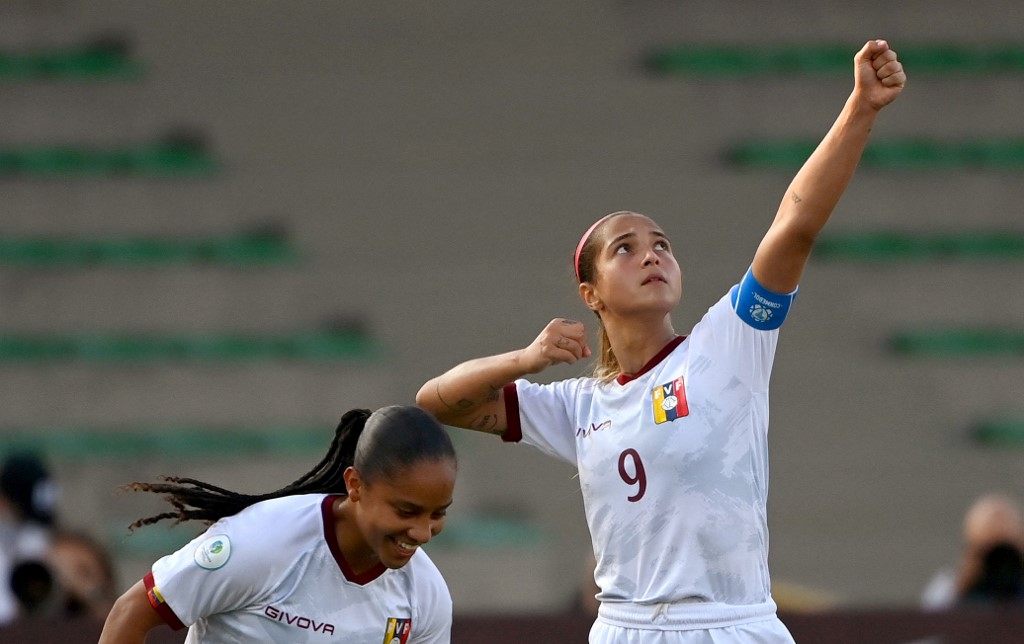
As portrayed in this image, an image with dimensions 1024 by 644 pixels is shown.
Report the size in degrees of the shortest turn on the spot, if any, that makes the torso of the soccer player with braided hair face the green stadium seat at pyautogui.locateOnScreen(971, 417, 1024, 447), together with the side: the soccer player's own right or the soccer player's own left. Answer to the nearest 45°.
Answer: approximately 90° to the soccer player's own left

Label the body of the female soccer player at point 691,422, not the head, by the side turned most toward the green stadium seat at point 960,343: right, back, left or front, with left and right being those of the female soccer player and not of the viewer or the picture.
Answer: back

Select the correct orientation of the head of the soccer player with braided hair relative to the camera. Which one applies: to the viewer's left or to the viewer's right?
to the viewer's right

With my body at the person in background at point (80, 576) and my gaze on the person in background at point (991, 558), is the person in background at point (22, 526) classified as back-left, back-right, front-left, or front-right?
back-left

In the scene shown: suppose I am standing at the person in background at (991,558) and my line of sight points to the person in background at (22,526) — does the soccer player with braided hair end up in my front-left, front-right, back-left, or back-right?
front-left

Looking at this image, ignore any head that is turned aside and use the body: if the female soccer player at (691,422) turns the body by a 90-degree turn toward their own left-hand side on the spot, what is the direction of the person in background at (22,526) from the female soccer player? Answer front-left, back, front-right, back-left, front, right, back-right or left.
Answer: back-left

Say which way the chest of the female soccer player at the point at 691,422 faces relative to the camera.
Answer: toward the camera

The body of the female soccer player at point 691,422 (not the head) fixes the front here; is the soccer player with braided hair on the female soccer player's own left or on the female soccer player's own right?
on the female soccer player's own right

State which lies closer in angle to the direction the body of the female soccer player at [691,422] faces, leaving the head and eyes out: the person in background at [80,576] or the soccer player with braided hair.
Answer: the soccer player with braided hair

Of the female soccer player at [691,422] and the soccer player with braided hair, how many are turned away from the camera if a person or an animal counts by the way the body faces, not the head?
0

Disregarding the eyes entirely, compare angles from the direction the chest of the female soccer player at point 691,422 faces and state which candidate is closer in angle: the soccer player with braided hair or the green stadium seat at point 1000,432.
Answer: the soccer player with braided hair

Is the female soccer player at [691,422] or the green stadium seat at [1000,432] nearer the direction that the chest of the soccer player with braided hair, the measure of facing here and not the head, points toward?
the female soccer player

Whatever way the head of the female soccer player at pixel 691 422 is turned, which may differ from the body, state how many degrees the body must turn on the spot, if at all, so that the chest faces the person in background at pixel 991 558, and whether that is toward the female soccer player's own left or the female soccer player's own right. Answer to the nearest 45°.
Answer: approximately 135° to the female soccer player's own left

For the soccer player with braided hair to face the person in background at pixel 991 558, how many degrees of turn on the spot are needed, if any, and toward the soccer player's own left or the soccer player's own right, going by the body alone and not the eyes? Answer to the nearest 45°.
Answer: approximately 90° to the soccer player's own left

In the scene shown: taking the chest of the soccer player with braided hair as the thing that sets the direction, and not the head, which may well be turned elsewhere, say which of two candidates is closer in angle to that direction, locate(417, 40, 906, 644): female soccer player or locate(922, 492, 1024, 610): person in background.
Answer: the female soccer player
